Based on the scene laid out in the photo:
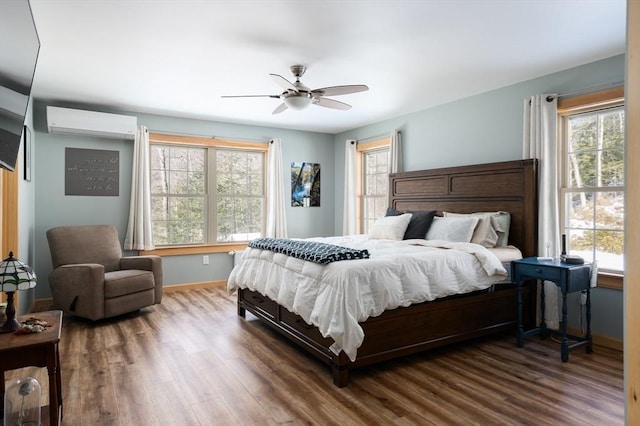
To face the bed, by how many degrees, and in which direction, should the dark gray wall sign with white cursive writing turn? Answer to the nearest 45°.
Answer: approximately 45° to its left

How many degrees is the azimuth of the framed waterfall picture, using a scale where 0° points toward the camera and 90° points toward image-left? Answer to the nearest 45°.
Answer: approximately 0°

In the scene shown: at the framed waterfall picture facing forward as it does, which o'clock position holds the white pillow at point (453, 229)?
The white pillow is roughly at 11 o'clock from the framed waterfall picture.

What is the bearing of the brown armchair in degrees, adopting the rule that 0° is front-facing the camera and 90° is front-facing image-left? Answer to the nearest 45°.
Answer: approximately 315°

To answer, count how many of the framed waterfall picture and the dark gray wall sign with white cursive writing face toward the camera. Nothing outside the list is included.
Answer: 2

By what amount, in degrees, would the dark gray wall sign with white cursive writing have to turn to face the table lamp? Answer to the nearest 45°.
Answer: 0° — it already faces it
